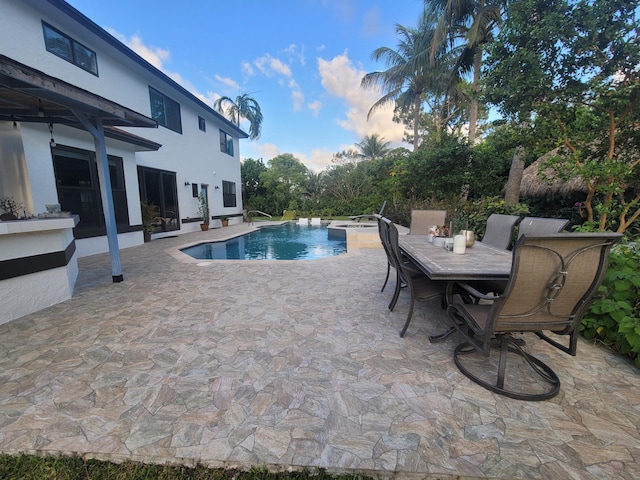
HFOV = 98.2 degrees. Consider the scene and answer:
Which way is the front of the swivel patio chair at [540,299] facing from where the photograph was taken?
facing away from the viewer and to the left of the viewer

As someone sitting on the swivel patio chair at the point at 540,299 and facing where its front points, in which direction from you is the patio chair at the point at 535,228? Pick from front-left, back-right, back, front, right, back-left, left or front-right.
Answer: front-right

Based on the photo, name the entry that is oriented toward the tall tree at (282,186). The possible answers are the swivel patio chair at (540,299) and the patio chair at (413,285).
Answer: the swivel patio chair

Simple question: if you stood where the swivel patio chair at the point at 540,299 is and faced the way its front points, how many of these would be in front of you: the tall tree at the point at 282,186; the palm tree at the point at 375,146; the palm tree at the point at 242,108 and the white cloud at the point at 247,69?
4

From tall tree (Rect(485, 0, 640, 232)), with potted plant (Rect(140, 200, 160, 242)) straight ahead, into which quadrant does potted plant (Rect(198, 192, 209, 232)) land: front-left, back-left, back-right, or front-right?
front-right

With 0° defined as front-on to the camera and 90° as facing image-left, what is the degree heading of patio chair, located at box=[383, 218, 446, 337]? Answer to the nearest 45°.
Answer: approximately 270°

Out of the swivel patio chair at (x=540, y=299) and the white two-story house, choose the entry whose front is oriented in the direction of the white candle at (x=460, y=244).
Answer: the swivel patio chair

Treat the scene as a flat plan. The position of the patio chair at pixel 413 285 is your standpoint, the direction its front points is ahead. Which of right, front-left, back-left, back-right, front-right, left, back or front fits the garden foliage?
front
